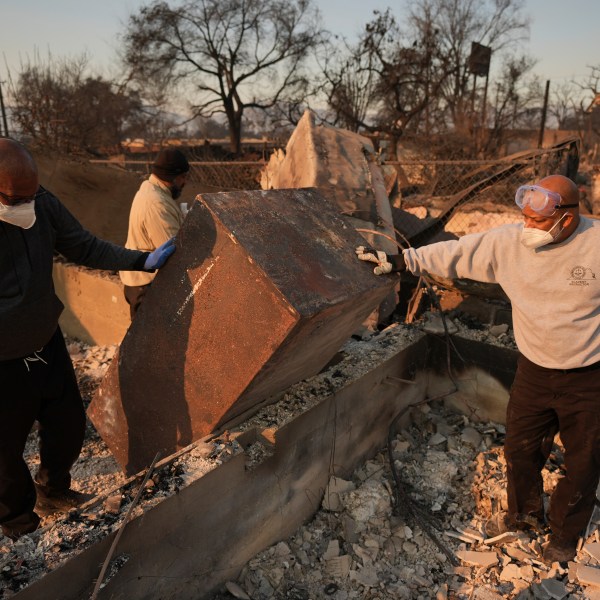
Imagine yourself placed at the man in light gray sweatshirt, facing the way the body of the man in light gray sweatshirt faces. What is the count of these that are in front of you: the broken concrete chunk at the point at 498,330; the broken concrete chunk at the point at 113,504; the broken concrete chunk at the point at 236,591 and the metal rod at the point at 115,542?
3

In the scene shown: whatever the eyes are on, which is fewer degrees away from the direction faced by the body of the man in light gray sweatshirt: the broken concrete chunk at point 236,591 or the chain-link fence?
the broken concrete chunk

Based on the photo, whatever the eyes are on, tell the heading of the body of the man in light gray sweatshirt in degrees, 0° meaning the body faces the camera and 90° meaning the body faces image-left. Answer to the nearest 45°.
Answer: approximately 45°

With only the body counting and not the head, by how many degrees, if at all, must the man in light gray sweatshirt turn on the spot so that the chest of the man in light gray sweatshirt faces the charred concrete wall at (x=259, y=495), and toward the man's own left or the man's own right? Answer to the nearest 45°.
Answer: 0° — they already face it

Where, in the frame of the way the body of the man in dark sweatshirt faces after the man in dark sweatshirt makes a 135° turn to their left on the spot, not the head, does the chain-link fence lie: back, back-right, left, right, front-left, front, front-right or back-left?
front

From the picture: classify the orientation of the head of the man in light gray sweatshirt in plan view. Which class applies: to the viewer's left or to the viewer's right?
to the viewer's left
